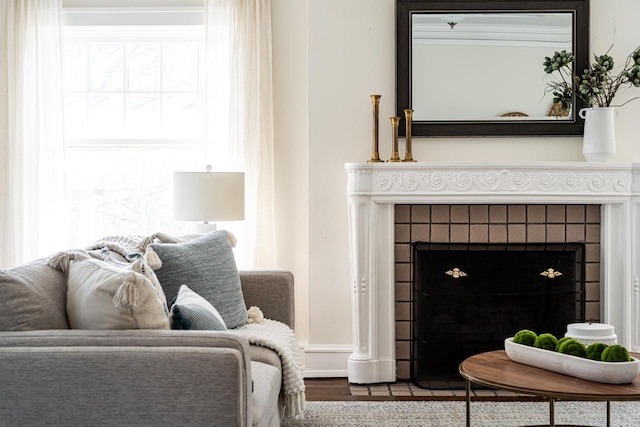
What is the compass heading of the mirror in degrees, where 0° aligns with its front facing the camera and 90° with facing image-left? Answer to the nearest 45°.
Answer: approximately 0°

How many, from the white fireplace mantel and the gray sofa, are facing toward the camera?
1

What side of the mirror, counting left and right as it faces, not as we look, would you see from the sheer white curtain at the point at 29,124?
right

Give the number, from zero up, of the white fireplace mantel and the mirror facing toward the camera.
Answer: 2

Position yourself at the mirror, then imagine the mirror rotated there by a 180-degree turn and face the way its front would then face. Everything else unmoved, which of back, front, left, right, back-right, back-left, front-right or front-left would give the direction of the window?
left

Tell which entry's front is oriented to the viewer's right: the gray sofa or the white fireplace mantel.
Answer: the gray sofa

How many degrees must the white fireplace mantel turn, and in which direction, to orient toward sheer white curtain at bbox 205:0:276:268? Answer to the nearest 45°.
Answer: approximately 90° to its right

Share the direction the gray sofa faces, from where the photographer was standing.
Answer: facing to the right of the viewer

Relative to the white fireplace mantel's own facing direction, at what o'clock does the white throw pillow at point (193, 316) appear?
The white throw pillow is roughly at 1 o'clock from the white fireplace mantel.

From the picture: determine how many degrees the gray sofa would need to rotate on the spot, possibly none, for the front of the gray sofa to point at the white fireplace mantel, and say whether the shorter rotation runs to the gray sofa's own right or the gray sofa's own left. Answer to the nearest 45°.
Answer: approximately 45° to the gray sofa's own left
